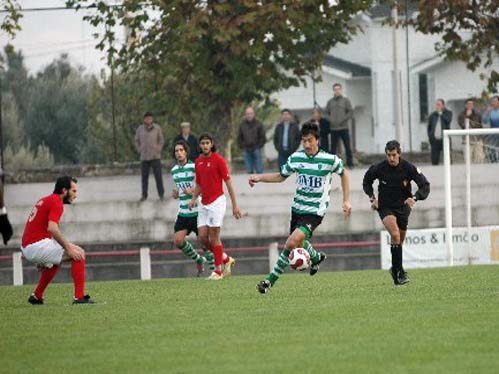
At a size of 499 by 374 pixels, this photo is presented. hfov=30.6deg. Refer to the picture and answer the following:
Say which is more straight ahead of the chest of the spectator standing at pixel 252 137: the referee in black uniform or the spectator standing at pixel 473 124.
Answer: the referee in black uniform

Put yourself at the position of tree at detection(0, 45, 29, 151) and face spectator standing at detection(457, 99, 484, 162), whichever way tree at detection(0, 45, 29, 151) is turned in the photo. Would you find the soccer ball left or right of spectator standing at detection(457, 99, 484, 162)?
right

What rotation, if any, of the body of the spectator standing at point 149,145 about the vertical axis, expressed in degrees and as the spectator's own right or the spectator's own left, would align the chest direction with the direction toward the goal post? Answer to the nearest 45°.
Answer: approximately 45° to the spectator's own left

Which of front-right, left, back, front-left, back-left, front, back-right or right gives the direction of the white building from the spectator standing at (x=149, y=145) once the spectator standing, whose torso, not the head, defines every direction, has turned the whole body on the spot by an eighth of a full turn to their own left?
left

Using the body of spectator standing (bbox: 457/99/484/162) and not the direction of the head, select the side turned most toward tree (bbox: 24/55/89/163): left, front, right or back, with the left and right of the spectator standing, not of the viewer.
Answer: right

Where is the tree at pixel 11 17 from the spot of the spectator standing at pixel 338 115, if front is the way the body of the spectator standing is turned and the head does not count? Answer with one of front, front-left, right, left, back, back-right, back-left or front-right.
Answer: right

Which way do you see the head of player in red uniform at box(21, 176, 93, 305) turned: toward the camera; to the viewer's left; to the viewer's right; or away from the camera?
to the viewer's right
